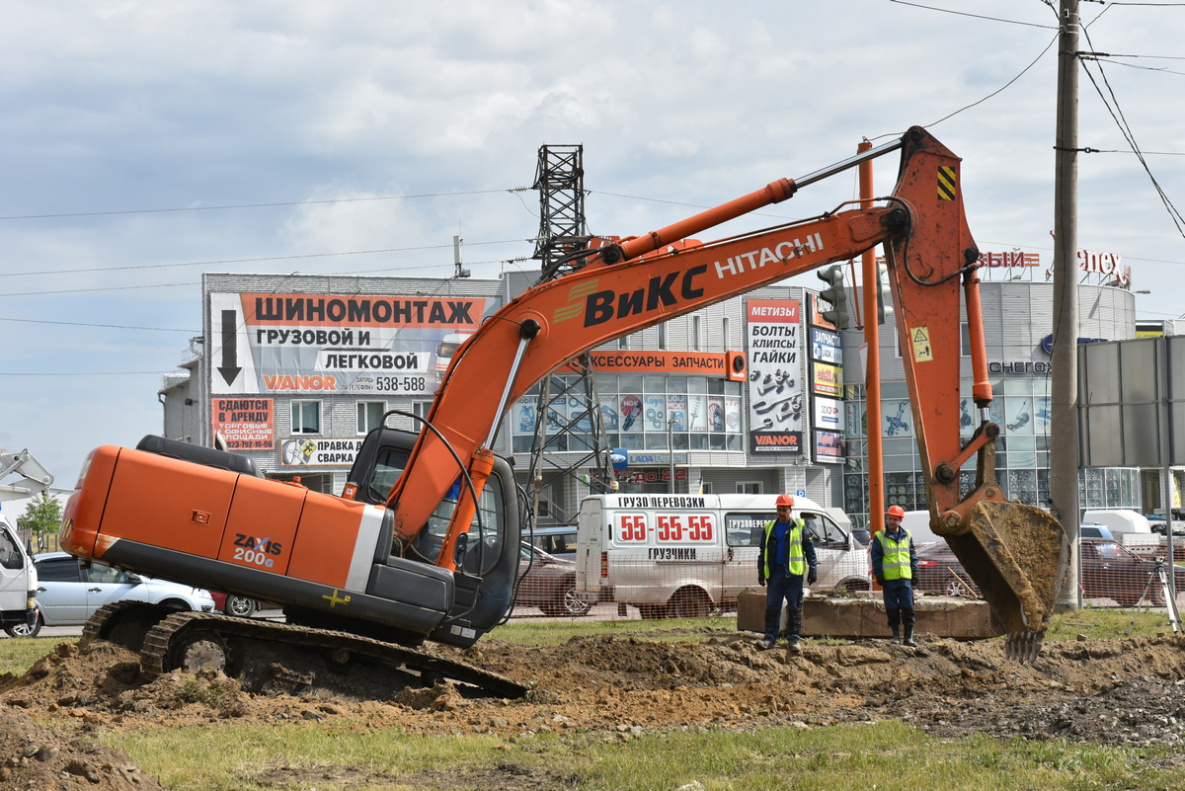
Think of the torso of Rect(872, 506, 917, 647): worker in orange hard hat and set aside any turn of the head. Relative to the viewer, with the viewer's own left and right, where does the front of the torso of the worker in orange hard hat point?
facing the viewer

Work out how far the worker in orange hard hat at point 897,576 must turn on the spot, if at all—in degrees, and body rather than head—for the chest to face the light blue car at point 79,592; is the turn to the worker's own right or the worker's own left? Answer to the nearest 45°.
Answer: approximately 90° to the worker's own right

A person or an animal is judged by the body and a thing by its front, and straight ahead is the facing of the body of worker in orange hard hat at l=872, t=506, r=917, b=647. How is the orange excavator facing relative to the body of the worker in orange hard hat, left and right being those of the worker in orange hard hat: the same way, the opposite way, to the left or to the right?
to the left

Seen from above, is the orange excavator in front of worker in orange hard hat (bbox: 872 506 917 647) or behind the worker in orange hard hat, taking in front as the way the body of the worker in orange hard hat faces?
in front

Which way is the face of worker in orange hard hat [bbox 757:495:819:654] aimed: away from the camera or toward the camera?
toward the camera

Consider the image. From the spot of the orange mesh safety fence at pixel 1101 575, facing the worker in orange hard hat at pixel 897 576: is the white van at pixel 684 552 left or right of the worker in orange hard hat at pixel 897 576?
right

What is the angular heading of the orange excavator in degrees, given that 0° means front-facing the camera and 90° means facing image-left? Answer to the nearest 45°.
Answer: approximately 270°

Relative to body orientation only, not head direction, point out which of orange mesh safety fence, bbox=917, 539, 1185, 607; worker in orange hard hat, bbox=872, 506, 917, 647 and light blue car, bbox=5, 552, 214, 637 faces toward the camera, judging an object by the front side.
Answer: the worker in orange hard hat
